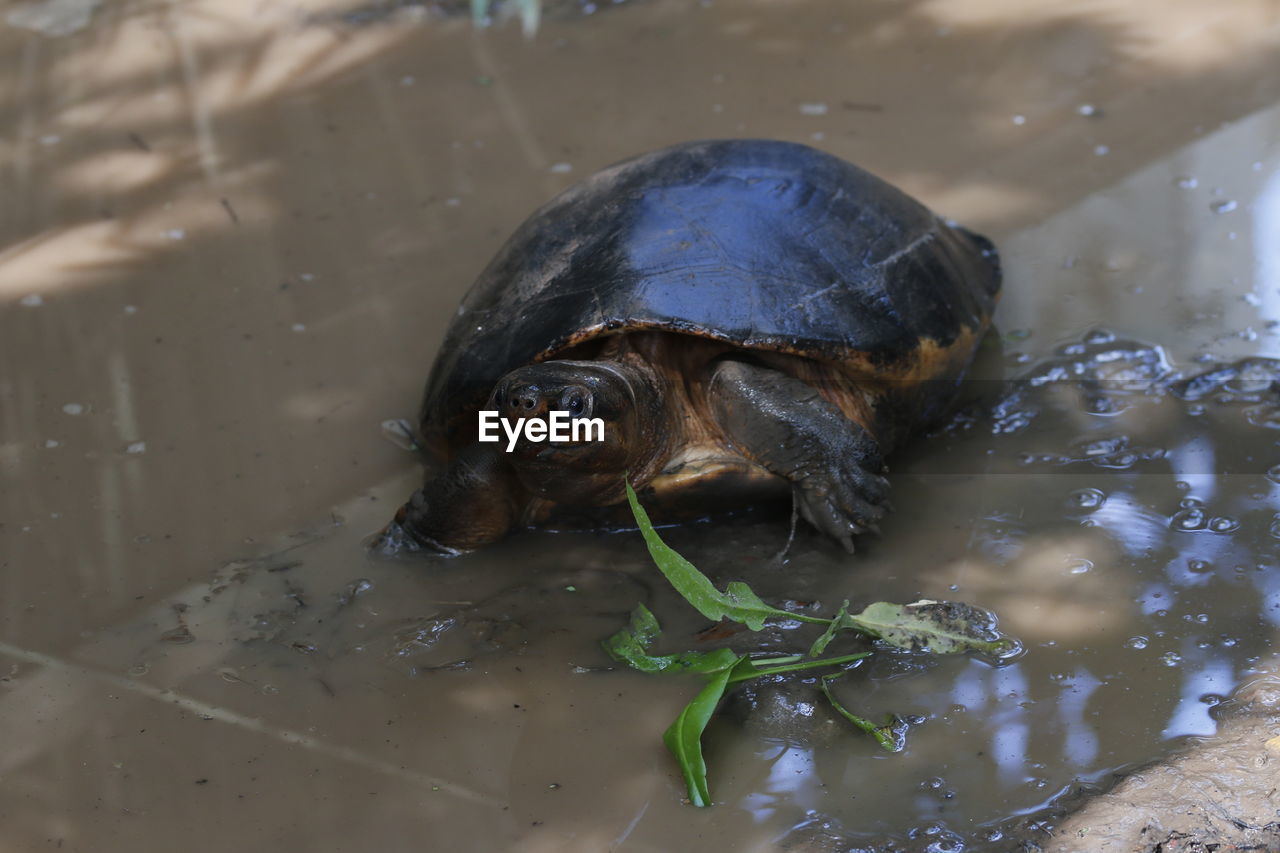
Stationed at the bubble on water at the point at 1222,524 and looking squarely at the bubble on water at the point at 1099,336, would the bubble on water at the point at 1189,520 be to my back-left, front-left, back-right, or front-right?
front-left

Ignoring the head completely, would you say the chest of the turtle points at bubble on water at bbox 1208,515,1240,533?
no

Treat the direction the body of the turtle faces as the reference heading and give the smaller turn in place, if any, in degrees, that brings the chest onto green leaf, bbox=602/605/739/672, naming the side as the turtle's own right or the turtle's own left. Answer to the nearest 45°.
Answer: approximately 45° to the turtle's own left

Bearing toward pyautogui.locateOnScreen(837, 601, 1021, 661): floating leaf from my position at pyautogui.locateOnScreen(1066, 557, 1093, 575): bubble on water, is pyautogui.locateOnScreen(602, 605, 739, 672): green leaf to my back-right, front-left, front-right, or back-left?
front-right

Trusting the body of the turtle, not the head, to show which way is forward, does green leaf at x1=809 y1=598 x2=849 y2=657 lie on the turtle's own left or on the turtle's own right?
on the turtle's own left

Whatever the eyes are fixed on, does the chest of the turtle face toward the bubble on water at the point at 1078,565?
no

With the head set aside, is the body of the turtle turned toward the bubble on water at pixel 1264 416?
no

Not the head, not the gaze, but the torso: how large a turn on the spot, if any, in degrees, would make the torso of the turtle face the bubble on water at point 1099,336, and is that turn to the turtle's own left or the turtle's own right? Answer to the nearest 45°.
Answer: approximately 180°

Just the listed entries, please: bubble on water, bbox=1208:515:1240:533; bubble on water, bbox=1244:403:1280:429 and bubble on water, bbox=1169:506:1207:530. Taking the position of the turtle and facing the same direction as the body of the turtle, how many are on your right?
0

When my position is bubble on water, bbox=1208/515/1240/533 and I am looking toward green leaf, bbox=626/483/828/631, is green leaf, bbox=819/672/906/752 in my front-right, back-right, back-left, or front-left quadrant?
front-left

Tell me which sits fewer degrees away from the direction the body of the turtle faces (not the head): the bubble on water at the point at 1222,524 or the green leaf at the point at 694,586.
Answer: the green leaf

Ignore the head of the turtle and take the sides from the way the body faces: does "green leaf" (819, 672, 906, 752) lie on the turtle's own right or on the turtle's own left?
on the turtle's own left

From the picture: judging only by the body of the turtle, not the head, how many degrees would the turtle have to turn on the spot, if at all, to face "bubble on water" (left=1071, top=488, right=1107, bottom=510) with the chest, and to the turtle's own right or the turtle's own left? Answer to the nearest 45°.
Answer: approximately 135° to the turtle's own left

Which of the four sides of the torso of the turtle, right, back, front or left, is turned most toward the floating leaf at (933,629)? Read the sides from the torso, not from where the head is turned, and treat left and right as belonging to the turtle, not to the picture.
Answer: left

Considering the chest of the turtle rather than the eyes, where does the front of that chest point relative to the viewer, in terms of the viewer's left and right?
facing the viewer and to the left of the viewer

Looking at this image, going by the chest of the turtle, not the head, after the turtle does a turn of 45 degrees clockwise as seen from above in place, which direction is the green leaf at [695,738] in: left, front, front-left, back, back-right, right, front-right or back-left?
left
